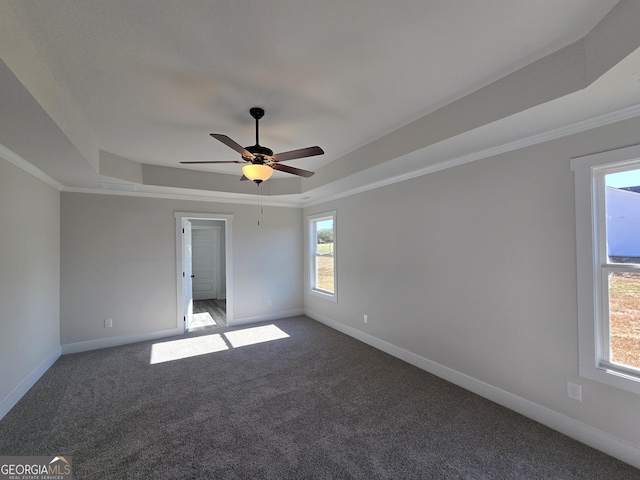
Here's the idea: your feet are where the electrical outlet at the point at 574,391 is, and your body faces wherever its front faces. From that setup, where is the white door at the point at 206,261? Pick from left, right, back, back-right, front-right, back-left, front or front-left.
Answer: front-right

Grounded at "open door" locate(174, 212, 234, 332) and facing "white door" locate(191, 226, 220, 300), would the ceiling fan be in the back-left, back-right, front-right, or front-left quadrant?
back-right

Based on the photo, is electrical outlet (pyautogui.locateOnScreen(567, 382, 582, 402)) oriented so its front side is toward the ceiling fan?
yes

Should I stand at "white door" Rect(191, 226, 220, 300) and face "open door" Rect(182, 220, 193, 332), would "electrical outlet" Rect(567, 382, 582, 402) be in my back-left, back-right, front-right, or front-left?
front-left

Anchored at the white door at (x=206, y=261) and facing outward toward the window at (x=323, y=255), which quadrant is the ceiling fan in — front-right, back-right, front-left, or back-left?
front-right

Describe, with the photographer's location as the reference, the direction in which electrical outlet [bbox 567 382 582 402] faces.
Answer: facing the viewer and to the left of the viewer

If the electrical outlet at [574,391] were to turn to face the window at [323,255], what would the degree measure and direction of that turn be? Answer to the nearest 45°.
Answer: approximately 45° to its right

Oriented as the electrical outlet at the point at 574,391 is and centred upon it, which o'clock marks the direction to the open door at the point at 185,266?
The open door is roughly at 1 o'clock from the electrical outlet.

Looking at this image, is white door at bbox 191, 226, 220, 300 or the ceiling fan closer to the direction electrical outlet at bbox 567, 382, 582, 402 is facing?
the ceiling fan

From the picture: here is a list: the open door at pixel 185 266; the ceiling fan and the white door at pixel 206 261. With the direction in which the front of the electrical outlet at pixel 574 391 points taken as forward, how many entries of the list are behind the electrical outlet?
0

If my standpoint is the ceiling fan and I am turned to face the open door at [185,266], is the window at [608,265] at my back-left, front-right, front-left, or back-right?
back-right

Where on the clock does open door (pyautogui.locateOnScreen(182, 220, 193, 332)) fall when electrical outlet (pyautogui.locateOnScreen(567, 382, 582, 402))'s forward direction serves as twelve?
The open door is roughly at 1 o'clock from the electrical outlet.
